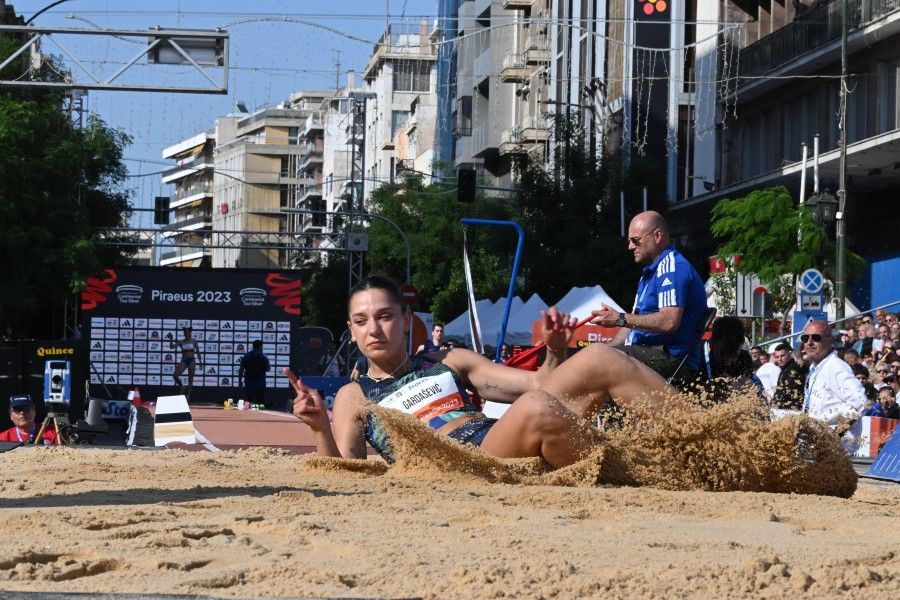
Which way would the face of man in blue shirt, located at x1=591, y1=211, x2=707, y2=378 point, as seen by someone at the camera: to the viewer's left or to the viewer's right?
to the viewer's left

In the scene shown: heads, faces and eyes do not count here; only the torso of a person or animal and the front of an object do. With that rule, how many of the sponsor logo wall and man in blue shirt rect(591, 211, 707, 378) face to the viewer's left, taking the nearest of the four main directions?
1

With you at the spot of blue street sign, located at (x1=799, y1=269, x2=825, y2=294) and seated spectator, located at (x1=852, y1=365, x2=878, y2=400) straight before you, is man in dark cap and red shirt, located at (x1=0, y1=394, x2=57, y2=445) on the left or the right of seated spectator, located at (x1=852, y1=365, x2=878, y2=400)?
right

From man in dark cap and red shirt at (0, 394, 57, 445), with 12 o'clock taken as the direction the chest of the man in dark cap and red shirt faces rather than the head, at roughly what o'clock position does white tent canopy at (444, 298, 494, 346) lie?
The white tent canopy is roughly at 7 o'clock from the man in dark cap and red shirt.

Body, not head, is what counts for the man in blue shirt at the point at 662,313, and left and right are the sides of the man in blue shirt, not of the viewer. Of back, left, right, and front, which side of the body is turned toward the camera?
left

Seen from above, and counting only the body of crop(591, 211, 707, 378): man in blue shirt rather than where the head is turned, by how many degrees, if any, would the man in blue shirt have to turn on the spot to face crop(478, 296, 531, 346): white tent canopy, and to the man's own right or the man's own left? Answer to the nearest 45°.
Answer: approximately 90° to the man's own right

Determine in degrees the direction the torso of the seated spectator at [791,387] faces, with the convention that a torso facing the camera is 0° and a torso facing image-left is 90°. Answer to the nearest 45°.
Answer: approximately 45°
